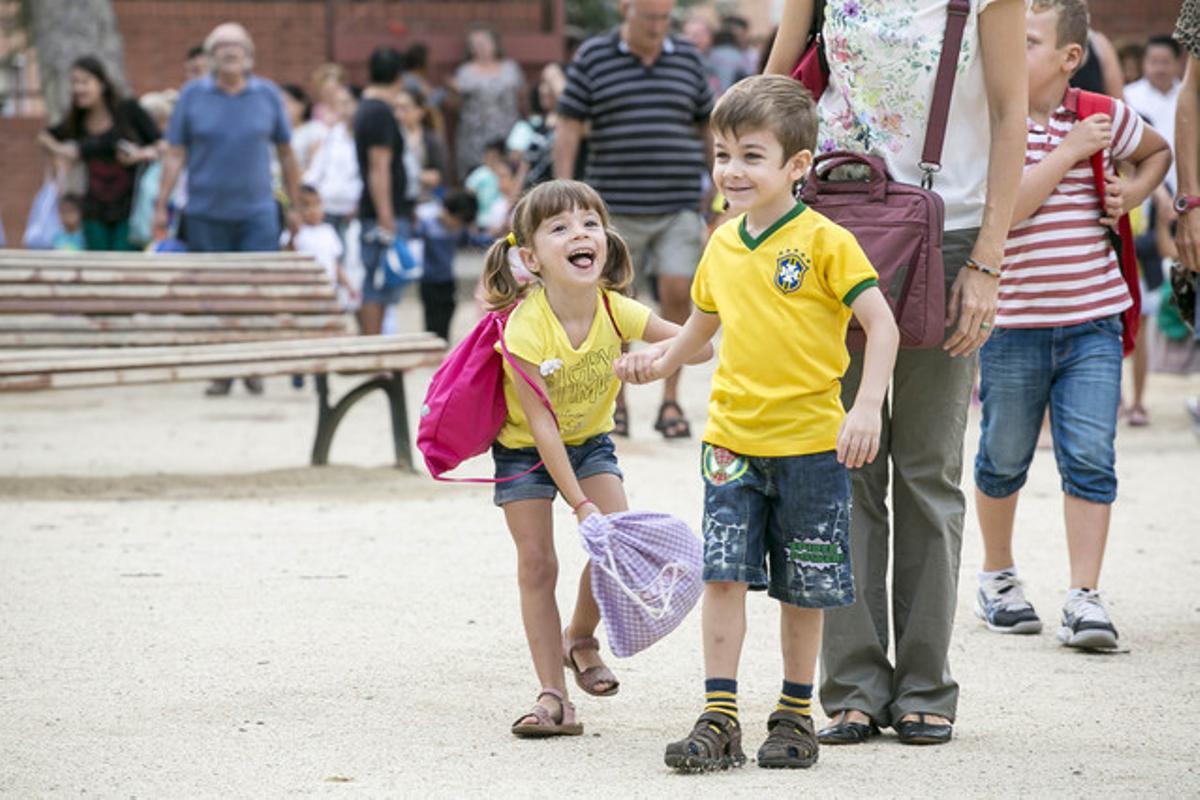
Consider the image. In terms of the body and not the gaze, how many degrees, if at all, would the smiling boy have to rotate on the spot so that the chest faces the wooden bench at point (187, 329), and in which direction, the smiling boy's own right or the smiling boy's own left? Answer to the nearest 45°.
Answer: approximately 90° to the smiling boy's own right

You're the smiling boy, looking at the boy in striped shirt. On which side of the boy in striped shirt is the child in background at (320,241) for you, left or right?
left

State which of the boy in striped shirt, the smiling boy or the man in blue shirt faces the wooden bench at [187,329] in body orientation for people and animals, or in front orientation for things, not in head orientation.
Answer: the man in blue shirt

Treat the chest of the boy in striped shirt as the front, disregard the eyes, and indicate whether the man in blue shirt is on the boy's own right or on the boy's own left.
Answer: on the boy's own right

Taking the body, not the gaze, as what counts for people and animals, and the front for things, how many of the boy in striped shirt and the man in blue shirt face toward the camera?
2

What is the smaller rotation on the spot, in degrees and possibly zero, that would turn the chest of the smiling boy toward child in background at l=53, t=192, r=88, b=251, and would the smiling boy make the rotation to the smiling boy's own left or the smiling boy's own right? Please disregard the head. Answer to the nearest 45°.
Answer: approximately 90° to the smiling boy's own right

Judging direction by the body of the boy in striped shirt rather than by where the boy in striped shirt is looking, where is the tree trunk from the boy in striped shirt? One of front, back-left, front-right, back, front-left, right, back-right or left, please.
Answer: back-right

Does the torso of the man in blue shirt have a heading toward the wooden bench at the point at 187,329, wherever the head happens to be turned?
yes

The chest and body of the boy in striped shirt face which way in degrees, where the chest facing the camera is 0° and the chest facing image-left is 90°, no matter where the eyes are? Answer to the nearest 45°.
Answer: approximately 0°
